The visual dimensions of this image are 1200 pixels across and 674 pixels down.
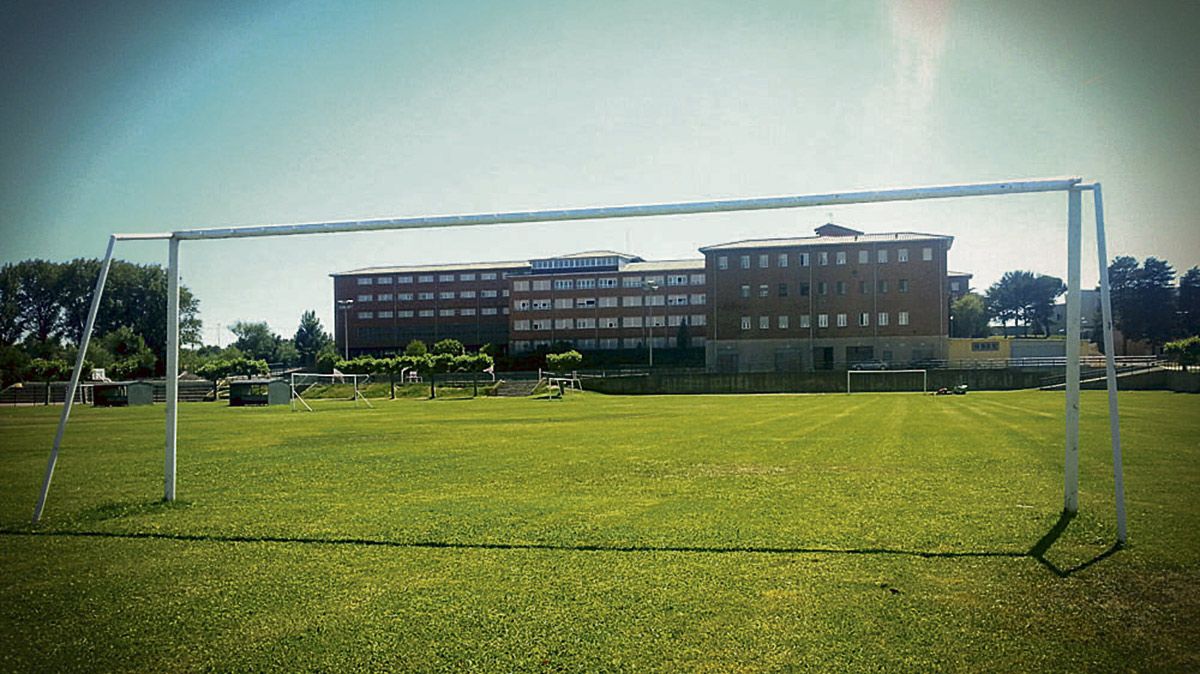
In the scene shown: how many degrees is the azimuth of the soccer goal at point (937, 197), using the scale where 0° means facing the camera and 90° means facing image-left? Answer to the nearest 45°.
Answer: approximately 180°

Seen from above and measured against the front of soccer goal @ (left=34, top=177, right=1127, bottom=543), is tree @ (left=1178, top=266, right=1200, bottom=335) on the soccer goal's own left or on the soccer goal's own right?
on the soccer goal's own right
